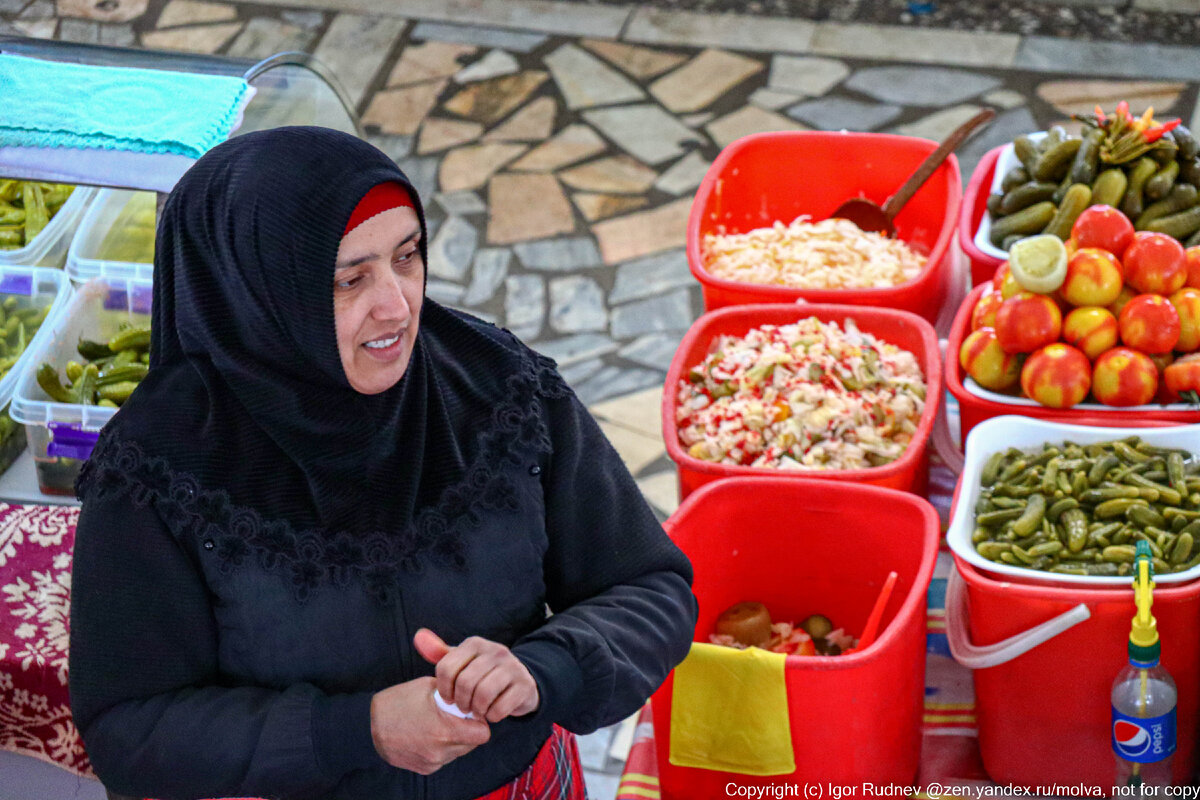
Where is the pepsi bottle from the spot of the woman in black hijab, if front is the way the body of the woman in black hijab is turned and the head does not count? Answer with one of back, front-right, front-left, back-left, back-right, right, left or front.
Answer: front-left

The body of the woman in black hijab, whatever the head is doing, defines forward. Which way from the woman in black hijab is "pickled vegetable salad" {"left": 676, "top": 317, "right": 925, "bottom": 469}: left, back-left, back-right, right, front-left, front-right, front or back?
left

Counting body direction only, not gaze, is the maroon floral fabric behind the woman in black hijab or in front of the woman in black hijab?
behind

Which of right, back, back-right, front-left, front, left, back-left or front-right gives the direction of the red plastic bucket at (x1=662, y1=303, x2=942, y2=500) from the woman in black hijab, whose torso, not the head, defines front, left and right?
left

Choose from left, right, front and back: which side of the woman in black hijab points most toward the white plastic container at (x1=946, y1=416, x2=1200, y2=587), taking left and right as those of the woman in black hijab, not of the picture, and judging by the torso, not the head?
left

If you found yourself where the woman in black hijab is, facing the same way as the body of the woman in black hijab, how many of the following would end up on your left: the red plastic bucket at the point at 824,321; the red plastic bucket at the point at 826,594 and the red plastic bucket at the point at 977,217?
3

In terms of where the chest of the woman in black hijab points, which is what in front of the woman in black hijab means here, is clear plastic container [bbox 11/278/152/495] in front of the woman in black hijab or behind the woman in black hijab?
behind

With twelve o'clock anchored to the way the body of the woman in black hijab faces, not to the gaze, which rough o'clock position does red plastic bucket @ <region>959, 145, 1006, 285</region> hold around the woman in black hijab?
The red plastic bucket is roughly at 9 o'clock from the woman in black hijab.

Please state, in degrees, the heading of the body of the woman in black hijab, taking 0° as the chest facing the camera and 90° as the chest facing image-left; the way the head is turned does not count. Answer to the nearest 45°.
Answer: approximately 315°

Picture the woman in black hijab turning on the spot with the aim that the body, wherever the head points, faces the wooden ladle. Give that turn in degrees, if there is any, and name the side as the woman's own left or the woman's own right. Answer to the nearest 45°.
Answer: approximately 90° to the woman's own left
